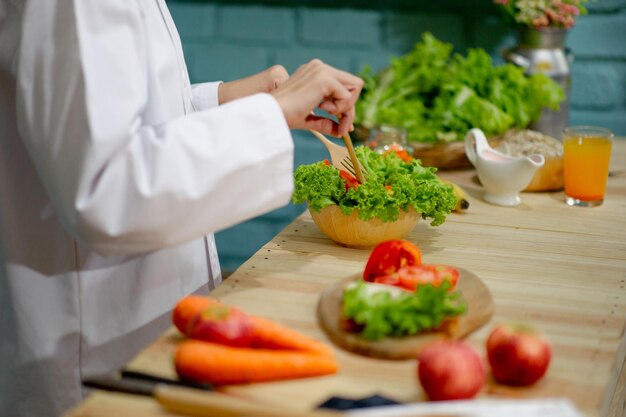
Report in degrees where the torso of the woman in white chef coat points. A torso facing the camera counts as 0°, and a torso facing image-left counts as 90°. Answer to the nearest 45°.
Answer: approximately 270°

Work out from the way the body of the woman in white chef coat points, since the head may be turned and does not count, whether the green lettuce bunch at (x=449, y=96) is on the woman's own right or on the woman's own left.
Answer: on the woman's own left

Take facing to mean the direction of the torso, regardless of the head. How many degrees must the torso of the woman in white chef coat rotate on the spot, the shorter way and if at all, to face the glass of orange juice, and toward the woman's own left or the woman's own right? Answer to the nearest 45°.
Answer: approximately 45° to the woman's own left

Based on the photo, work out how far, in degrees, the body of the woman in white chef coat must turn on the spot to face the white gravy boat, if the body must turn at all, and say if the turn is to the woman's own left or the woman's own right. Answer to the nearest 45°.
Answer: approximately 45° to the woman's own left
